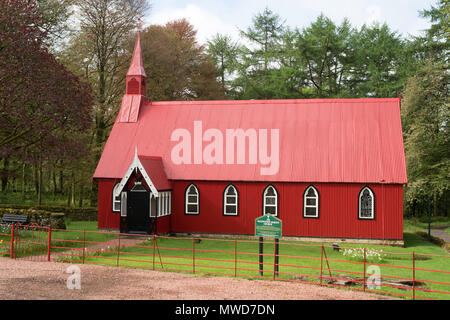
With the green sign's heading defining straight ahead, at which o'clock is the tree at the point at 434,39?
The tree is roughly at 7 o'clock from the green sign.

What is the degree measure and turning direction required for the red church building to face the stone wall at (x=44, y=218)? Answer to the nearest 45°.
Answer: approximately 90° to its right

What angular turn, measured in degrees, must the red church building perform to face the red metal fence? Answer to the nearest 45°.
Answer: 0° — it already faces it

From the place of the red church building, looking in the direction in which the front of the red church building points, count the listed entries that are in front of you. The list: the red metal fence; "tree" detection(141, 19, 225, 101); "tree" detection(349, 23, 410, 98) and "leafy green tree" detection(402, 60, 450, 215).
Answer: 1

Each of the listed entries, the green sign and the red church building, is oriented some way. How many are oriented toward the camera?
2

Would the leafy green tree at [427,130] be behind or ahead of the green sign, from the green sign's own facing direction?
behind

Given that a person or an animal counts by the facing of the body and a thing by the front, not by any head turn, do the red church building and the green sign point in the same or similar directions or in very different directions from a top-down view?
same or similar directions

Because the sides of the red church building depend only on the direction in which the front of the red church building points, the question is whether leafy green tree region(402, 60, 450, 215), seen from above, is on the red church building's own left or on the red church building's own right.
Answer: on the red church building's own left

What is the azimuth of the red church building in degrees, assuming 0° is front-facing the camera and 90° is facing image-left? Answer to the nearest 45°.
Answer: approximately 0°

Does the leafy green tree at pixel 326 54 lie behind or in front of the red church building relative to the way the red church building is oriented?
behind

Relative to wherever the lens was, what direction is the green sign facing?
facing the viewer

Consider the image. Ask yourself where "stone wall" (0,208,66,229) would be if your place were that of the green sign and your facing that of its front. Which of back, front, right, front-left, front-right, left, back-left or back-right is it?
back-right
